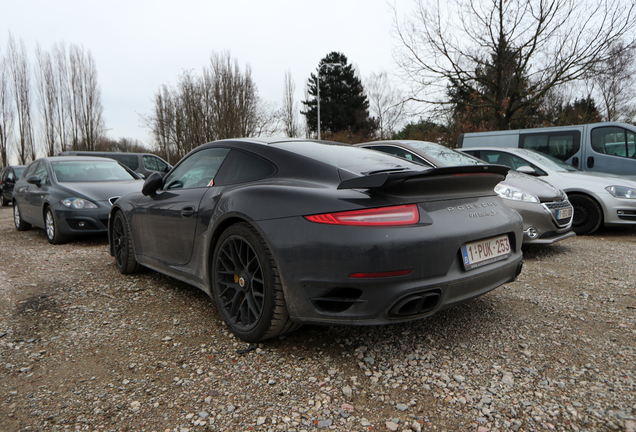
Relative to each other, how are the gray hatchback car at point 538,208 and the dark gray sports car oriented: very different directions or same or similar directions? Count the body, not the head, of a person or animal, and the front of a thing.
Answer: very different directions

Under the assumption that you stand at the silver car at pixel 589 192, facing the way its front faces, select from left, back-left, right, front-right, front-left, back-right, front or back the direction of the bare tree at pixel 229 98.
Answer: back

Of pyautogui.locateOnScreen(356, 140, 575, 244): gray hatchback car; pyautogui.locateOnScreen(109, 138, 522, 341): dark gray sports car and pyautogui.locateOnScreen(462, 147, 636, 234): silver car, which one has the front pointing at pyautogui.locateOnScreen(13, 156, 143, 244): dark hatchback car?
the dark gray sports car

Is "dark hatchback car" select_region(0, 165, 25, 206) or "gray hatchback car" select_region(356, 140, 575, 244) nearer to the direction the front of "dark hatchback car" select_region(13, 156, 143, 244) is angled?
the gray hatchback car

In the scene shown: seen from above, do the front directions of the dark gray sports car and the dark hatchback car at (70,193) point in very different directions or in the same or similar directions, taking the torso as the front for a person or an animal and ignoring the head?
very different directions

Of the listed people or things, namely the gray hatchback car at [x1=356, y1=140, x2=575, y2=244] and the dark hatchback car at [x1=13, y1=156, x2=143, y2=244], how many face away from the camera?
0

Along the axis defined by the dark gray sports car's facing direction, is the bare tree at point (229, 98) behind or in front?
in front

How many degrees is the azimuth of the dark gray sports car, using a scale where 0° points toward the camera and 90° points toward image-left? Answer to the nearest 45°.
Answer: approximately 135°

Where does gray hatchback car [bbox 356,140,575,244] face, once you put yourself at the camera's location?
facing the viewer and to the right of the viewer

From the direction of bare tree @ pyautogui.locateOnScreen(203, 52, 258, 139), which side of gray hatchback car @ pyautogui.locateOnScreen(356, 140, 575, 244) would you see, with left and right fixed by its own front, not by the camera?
back

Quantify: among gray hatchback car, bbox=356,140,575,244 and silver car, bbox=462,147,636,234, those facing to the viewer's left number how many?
0

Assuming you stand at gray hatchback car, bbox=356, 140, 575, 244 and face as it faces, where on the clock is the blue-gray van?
The blue-gray van is roughly at 8 o'clock from the gray hatchback car.

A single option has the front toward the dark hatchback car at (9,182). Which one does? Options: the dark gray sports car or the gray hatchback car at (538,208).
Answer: the dark gray sports car

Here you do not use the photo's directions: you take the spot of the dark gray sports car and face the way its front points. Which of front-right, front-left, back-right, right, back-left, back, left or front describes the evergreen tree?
front-right

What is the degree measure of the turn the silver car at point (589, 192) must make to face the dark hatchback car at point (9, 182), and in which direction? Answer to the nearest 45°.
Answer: approximately 135° to its right

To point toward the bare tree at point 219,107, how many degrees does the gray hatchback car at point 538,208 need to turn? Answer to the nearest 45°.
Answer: approximately 180°
